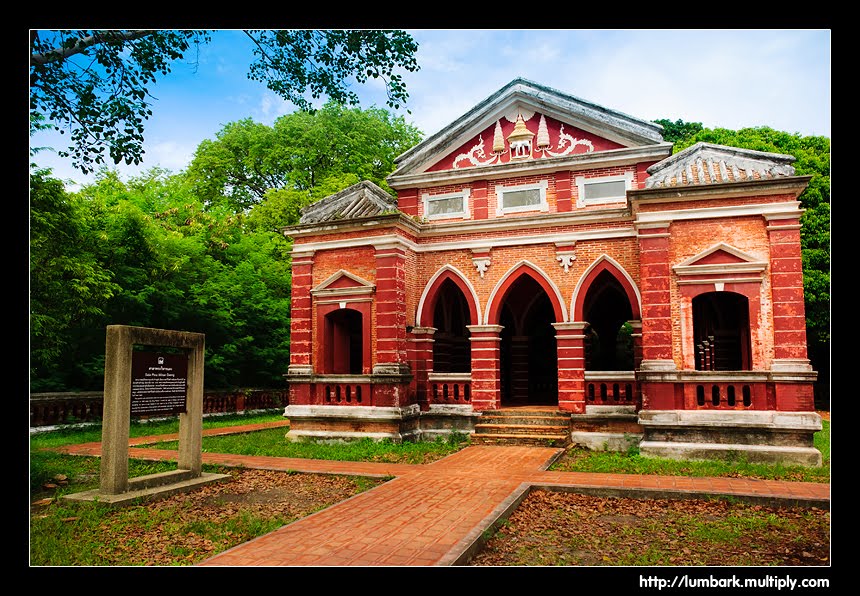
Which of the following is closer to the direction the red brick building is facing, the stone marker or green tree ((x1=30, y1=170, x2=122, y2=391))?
the stone marker

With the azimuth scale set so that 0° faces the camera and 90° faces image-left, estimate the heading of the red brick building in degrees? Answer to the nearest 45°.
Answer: approximately 0°

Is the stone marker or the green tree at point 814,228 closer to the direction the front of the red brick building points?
the stone marker

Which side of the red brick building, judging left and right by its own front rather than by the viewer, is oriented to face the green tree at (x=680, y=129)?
back

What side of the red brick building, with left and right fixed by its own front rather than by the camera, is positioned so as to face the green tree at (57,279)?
right

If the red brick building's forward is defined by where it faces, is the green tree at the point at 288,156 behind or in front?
behind

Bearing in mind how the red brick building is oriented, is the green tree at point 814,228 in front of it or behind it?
behind
